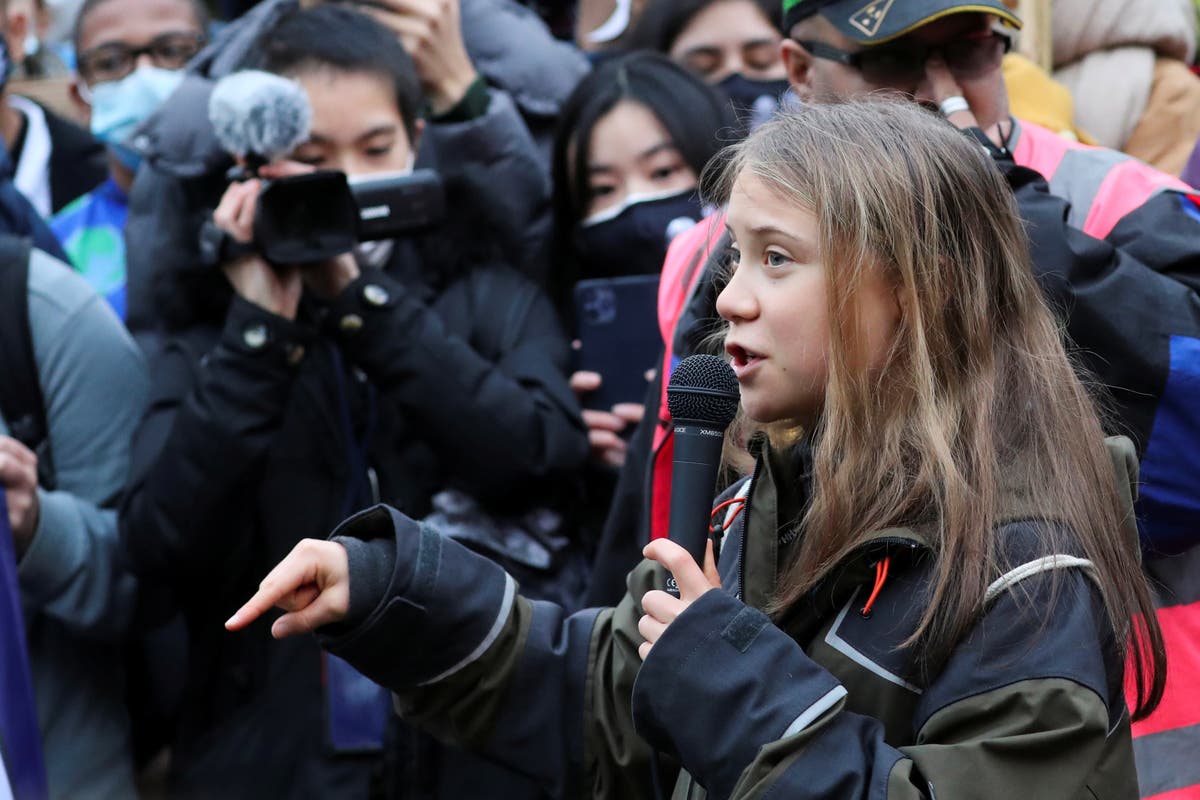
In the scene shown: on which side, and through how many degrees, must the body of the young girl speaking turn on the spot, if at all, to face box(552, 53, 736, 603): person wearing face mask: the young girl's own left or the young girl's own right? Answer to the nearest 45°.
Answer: approximately 90° to the young girl's own right

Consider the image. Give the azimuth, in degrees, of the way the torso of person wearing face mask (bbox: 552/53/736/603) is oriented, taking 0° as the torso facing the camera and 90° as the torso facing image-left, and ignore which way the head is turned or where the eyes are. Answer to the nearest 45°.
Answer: approximately 0°

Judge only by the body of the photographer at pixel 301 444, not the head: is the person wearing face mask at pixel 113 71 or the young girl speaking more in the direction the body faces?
the young girl speaking

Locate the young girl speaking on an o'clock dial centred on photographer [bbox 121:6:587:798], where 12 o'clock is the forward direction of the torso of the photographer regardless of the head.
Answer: The young girl speaking is roughly at 11 o'clock from the photographer.

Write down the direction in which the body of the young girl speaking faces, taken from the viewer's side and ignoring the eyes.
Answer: to the viewer's left
